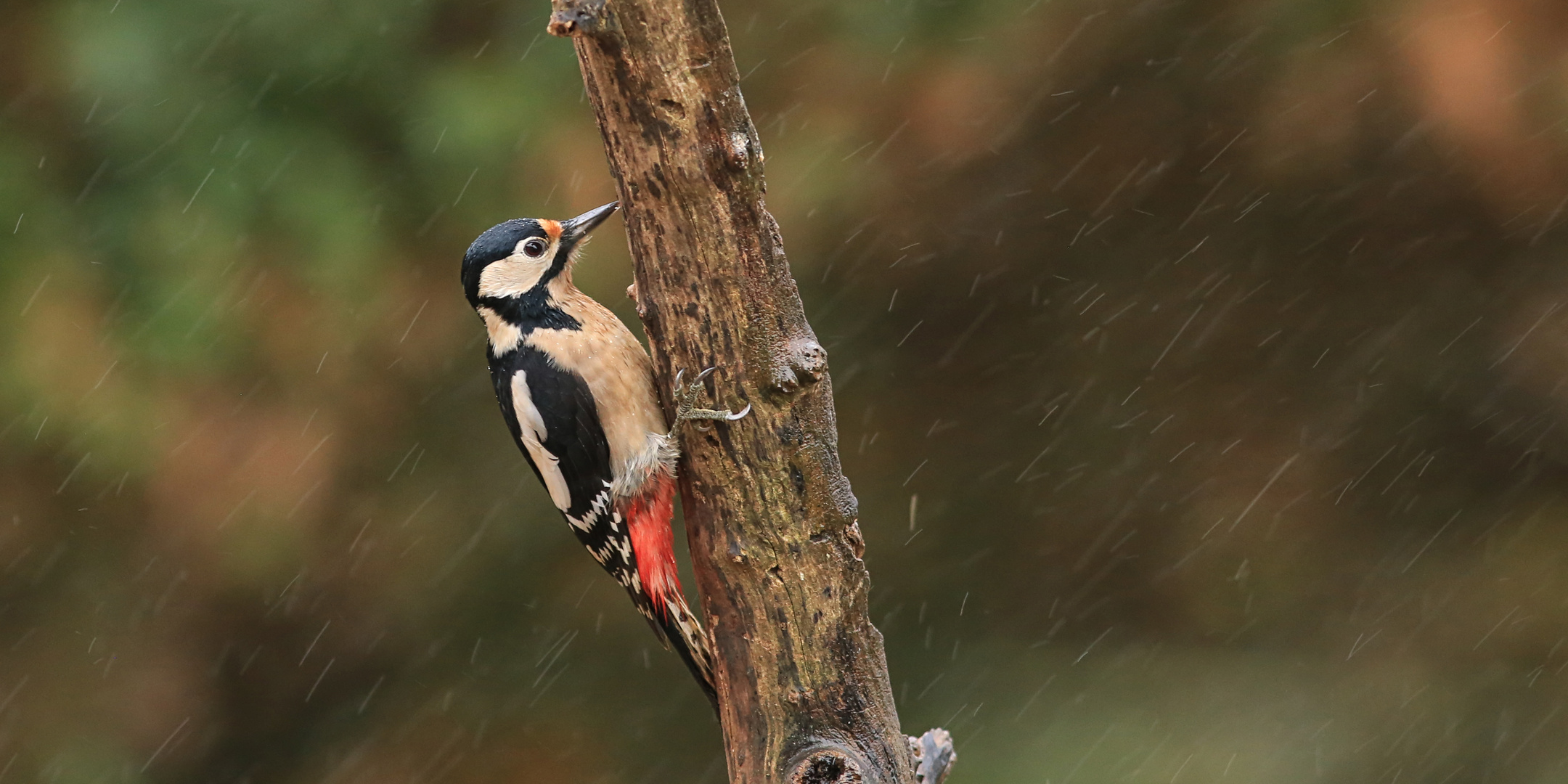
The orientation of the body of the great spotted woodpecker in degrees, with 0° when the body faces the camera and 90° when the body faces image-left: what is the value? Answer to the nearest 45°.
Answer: approximately 270°
